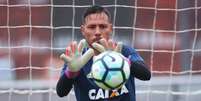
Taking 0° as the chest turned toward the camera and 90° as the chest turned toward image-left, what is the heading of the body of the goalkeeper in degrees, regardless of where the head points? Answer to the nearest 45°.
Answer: approximately 0°
